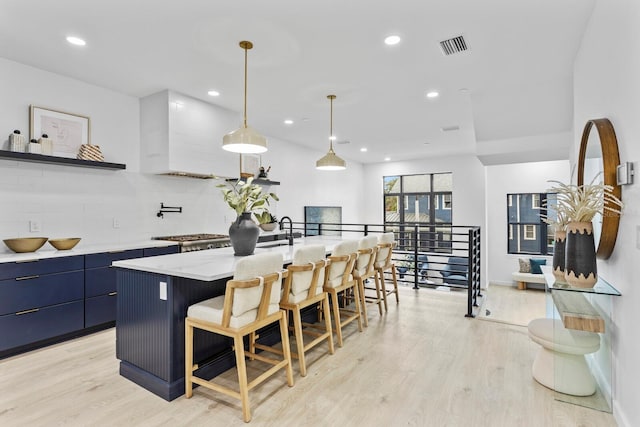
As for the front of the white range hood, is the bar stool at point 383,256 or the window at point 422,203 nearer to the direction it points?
the bar stool

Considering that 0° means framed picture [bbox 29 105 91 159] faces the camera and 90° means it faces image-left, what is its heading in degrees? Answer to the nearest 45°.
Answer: approximately 315°

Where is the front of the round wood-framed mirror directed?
to the viewer's left

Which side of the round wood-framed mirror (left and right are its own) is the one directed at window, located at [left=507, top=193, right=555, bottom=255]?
right

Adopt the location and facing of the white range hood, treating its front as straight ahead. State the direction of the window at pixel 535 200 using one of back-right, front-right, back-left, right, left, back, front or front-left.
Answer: front-left

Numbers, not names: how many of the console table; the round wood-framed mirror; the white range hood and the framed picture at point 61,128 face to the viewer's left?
2

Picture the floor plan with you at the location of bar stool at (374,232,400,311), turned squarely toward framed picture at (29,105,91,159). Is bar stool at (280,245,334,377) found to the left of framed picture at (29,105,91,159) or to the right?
left

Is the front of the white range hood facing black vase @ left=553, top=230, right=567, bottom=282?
yes

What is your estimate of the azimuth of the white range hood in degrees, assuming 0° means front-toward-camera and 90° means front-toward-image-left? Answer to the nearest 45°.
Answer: approximately 315°

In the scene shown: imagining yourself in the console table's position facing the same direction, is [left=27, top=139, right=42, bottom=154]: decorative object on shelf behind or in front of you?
in front

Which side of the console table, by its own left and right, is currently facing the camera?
left

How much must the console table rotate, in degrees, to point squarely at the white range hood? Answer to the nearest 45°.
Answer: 0° — it already faces it
